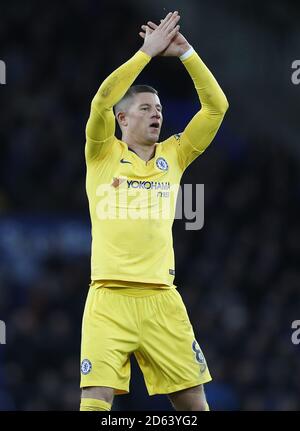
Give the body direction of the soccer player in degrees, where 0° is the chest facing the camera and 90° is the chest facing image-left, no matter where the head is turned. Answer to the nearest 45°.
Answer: approximately 315°

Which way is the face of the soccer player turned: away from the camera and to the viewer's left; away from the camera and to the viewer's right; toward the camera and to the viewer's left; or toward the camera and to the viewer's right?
toward the camera and to the viewer's right
